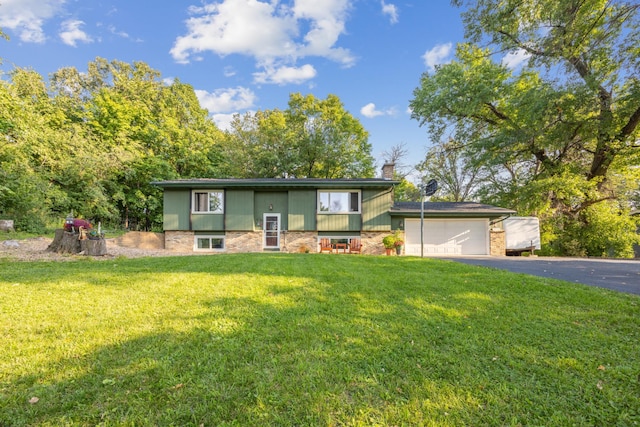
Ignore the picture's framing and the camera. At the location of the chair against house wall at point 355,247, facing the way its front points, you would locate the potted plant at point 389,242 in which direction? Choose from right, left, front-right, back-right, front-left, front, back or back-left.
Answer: left

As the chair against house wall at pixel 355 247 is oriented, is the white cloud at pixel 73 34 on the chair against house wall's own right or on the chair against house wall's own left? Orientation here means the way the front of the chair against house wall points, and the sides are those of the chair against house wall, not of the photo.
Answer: on the chair against house wall's own right

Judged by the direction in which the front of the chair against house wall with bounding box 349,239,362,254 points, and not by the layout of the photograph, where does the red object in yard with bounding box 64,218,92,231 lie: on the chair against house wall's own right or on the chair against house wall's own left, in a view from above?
on the chair against house wall's own right

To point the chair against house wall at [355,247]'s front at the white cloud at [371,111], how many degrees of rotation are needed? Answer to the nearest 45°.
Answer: approximately 180°

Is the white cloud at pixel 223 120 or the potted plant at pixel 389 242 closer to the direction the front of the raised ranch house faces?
the potted plant

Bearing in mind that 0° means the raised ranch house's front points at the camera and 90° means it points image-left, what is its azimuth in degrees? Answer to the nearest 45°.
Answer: approximately 0°

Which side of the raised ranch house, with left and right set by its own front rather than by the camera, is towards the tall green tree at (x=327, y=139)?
back
